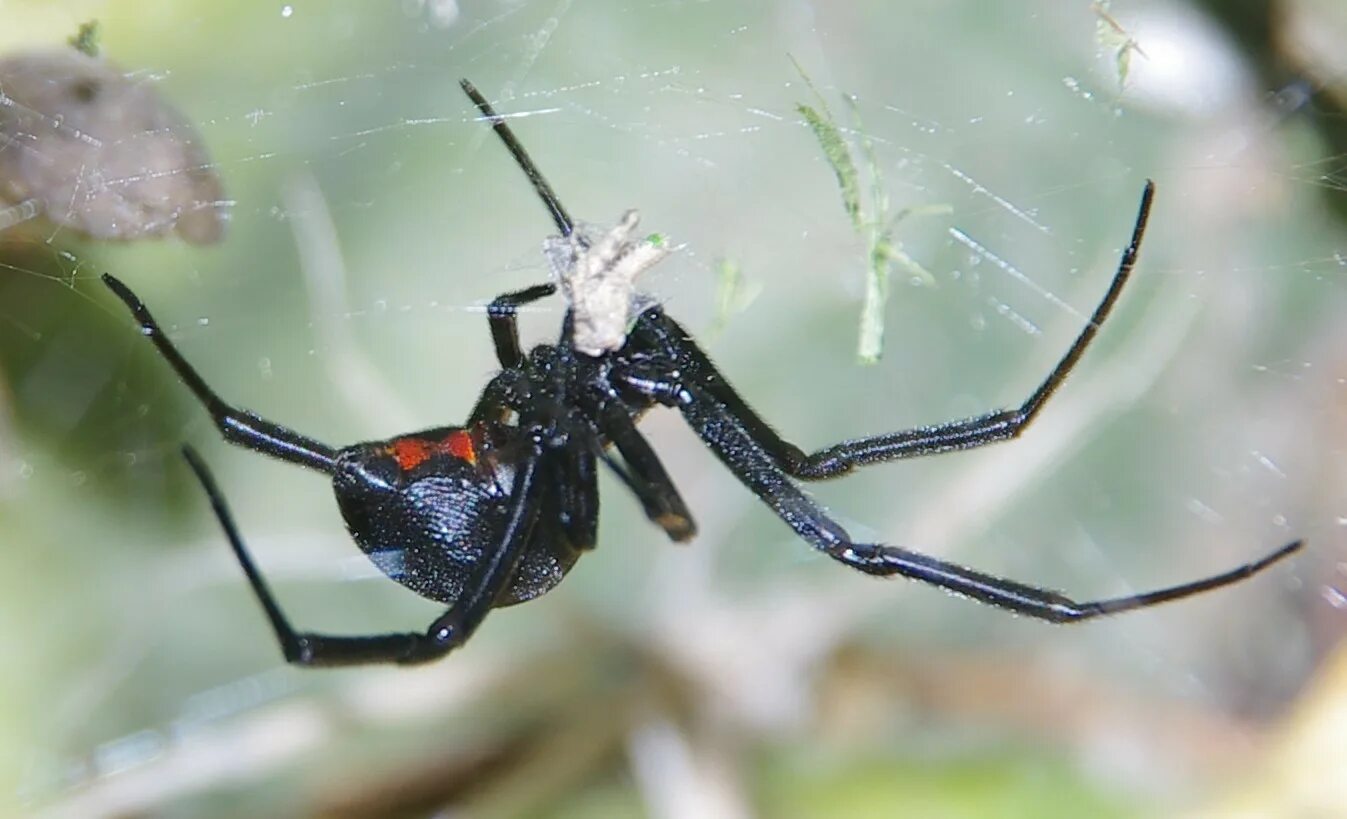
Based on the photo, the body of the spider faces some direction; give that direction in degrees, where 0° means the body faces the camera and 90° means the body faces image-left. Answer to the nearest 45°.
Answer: approximately 270°
